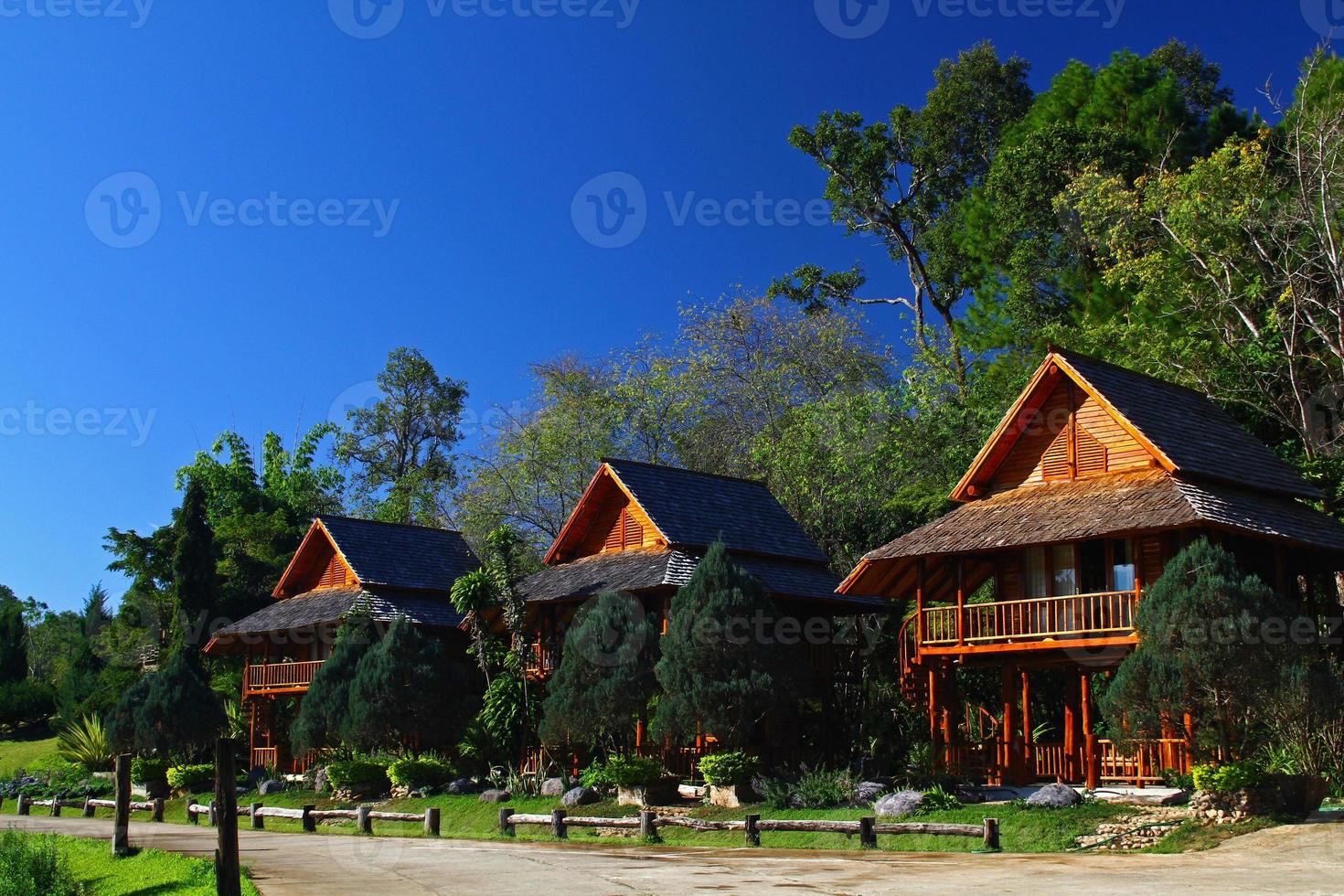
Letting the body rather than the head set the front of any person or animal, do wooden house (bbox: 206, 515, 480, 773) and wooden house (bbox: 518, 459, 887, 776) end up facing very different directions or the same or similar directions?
same or similar directions

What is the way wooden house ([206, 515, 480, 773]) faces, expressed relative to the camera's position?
facing the viewer and to the left of the viewer

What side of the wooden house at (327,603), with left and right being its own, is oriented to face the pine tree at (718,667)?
left

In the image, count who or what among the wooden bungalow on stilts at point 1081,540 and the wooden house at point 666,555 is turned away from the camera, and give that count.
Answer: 0

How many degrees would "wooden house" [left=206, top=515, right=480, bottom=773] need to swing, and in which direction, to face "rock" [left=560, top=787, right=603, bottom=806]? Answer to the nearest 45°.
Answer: approximately 45° to its left

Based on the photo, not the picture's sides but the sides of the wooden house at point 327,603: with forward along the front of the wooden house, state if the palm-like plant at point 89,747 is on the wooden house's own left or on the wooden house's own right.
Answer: on the wooden house's own right

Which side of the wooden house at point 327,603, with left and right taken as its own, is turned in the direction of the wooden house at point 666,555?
left

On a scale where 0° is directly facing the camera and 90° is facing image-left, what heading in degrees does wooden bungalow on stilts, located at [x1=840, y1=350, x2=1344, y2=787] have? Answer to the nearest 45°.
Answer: approximately 45°

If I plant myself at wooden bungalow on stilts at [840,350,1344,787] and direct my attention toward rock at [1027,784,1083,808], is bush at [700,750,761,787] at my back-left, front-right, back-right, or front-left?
front-right

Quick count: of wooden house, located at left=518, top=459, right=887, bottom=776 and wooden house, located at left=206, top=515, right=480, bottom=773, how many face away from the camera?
0

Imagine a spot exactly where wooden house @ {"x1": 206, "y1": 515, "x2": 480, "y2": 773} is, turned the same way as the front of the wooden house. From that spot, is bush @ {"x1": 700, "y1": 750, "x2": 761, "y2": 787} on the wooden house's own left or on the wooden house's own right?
on the wooden house's own left
